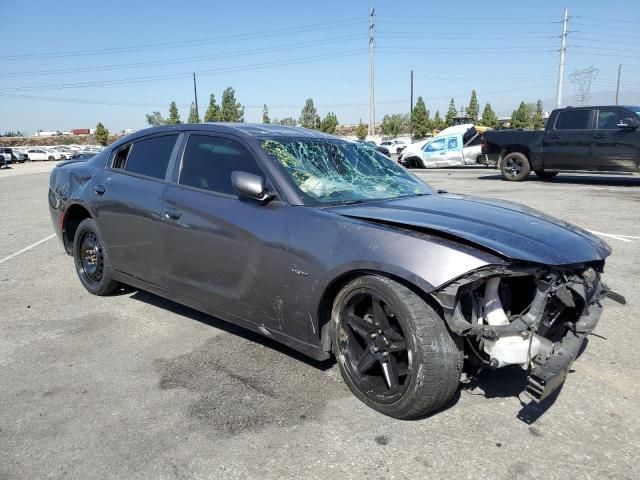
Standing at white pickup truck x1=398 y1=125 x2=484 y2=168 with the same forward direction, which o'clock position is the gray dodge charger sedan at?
The gray dodge charger sedan is roughly at 9 o'clock from the white pickup truck.

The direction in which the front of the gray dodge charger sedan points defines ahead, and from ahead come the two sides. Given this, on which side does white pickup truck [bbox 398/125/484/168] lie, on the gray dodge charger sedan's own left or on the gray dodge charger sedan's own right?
on the gray dodge charger sedan's own left

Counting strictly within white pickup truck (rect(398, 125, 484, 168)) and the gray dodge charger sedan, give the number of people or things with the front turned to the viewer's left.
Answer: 1

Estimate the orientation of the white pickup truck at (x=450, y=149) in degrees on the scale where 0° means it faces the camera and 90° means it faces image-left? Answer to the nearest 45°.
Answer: approximately 90°

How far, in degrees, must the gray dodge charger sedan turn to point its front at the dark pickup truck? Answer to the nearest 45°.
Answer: approximately 90° to its left
